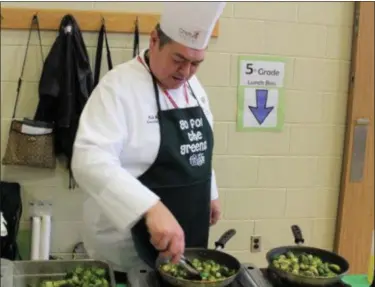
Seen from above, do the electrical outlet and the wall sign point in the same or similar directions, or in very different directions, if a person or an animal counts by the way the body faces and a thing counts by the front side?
same or similar directions

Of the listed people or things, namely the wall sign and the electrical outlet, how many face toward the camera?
2

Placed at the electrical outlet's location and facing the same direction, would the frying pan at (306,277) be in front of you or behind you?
in front

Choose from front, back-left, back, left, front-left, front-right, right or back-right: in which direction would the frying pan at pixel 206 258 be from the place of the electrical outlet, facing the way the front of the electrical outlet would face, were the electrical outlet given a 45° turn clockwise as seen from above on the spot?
front-left

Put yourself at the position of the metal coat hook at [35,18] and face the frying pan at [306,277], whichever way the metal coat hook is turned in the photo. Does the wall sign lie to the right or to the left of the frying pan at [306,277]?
left

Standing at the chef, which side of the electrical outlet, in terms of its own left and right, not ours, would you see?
front

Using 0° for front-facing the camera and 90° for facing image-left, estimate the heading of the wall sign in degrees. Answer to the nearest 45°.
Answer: approximately 0°

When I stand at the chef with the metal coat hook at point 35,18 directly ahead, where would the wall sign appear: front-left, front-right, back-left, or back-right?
front-right

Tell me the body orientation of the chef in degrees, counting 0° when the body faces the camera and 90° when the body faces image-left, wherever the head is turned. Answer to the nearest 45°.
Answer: approximately 315°

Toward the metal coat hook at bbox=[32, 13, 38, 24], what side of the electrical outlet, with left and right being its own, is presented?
right

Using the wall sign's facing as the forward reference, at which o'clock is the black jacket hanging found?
The black jacket hanging is roughly at 2 o'clock from the wall sign.

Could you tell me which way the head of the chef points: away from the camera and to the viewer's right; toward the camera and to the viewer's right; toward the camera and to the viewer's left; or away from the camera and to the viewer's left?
toward the camera and to the viewer's right

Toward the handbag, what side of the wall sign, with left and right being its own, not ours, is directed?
right

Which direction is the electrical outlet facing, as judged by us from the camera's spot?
facing the viewer
